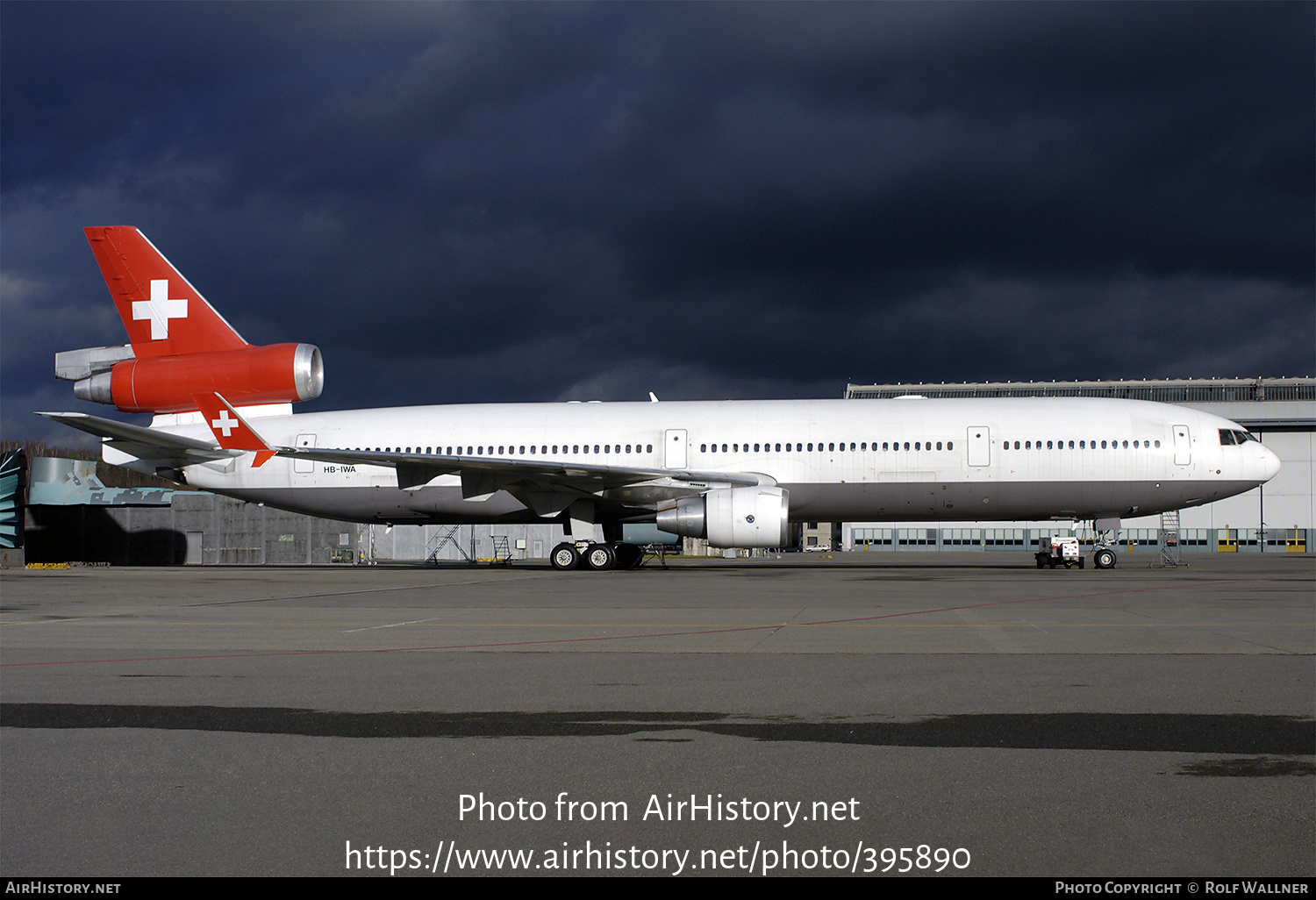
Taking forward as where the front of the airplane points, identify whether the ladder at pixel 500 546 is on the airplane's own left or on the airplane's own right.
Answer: on the airplane's own left

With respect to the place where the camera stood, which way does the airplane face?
facing to the right of the viewer
